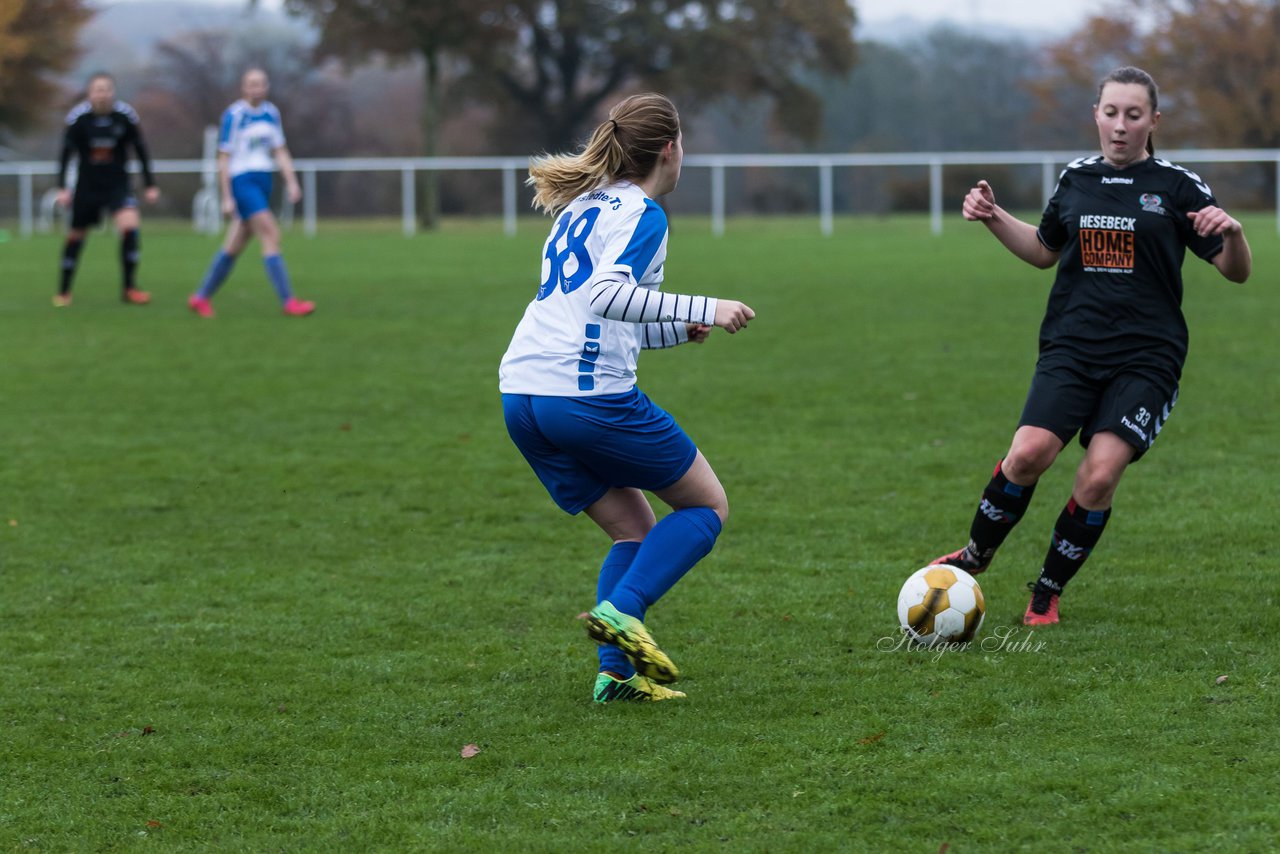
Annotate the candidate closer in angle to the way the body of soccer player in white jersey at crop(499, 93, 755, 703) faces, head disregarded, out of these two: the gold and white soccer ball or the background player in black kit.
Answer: the gold and white soccer ball

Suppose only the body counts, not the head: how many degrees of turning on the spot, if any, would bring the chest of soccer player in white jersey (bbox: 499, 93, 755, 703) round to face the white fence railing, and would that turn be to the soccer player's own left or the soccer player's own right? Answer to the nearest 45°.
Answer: approximately 45° to the soccer player's own left

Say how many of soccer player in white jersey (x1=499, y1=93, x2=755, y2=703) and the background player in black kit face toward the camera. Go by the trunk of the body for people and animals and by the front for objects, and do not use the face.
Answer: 1

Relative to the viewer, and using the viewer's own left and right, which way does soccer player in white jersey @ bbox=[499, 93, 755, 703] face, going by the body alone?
facing away from the viewer and to the right of the viewer

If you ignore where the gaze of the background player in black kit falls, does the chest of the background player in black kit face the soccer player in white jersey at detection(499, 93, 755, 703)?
yes

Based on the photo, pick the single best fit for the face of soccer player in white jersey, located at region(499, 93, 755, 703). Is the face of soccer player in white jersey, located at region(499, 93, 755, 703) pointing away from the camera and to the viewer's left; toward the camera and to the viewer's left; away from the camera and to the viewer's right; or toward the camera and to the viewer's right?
away from the camera and to the viewer's right

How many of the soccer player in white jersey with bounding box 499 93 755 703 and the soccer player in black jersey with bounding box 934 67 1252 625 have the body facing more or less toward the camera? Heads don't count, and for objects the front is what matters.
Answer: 1
